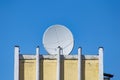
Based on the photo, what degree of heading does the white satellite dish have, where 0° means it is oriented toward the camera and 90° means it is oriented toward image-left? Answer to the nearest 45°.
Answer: approximately 0°

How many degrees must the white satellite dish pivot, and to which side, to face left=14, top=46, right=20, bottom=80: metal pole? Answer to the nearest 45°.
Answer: approximately 45° to its right
